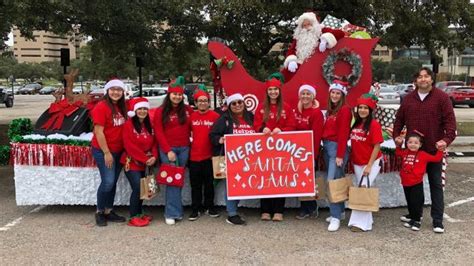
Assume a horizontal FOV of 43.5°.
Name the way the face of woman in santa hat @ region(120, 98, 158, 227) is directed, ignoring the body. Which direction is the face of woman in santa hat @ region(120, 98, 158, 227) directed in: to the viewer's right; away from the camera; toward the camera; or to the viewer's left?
toward the camera

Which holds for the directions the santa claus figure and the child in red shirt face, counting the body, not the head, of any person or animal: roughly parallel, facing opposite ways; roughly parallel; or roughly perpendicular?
roughly parallel

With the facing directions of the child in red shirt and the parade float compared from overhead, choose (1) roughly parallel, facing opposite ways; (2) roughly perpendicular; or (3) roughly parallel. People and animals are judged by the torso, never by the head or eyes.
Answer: roughly perpendicular

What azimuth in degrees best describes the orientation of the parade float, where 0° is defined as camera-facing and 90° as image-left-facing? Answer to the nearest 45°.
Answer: approximately 90°

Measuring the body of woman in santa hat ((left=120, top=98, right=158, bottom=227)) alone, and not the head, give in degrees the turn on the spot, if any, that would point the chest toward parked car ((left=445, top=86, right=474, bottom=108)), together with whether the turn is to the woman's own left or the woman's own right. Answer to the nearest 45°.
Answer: approximately 90° to the woman's own left

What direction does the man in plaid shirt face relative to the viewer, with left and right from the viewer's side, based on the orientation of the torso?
facing the viewer

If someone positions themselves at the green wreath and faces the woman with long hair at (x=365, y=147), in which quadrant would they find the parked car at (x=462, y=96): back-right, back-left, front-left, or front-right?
back-left

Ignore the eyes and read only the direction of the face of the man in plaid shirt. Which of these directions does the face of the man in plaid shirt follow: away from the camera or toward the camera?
toward the camera

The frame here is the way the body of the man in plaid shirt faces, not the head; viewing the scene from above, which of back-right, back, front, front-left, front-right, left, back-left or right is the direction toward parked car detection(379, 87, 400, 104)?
back

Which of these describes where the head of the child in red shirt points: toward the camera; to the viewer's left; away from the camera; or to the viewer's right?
toward the camera

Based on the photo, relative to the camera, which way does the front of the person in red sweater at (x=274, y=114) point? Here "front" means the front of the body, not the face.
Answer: toward the camera

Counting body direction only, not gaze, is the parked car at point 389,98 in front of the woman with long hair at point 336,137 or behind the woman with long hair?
behind

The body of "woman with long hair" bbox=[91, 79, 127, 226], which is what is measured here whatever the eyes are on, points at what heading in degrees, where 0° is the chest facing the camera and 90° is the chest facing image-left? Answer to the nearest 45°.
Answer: approximately 315°

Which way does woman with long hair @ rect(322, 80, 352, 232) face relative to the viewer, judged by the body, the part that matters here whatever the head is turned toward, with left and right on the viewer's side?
facing the viewer and to the left of the viewer

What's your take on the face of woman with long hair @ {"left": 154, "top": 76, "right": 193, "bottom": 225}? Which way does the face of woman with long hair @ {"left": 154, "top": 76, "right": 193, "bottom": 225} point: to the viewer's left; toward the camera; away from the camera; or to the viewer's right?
toward the camera

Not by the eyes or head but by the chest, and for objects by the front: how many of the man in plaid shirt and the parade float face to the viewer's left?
1

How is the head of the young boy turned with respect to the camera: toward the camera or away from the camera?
toward the camera

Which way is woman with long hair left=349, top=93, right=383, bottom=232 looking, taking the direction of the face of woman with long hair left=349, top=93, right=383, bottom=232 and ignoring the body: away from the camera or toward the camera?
toward the camera

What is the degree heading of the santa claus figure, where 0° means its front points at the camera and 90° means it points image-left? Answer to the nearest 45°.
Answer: approximately 0°

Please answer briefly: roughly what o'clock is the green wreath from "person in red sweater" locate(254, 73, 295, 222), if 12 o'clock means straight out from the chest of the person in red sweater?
The green wreath is roughly at 7 o'clock from the person in red sweater.
